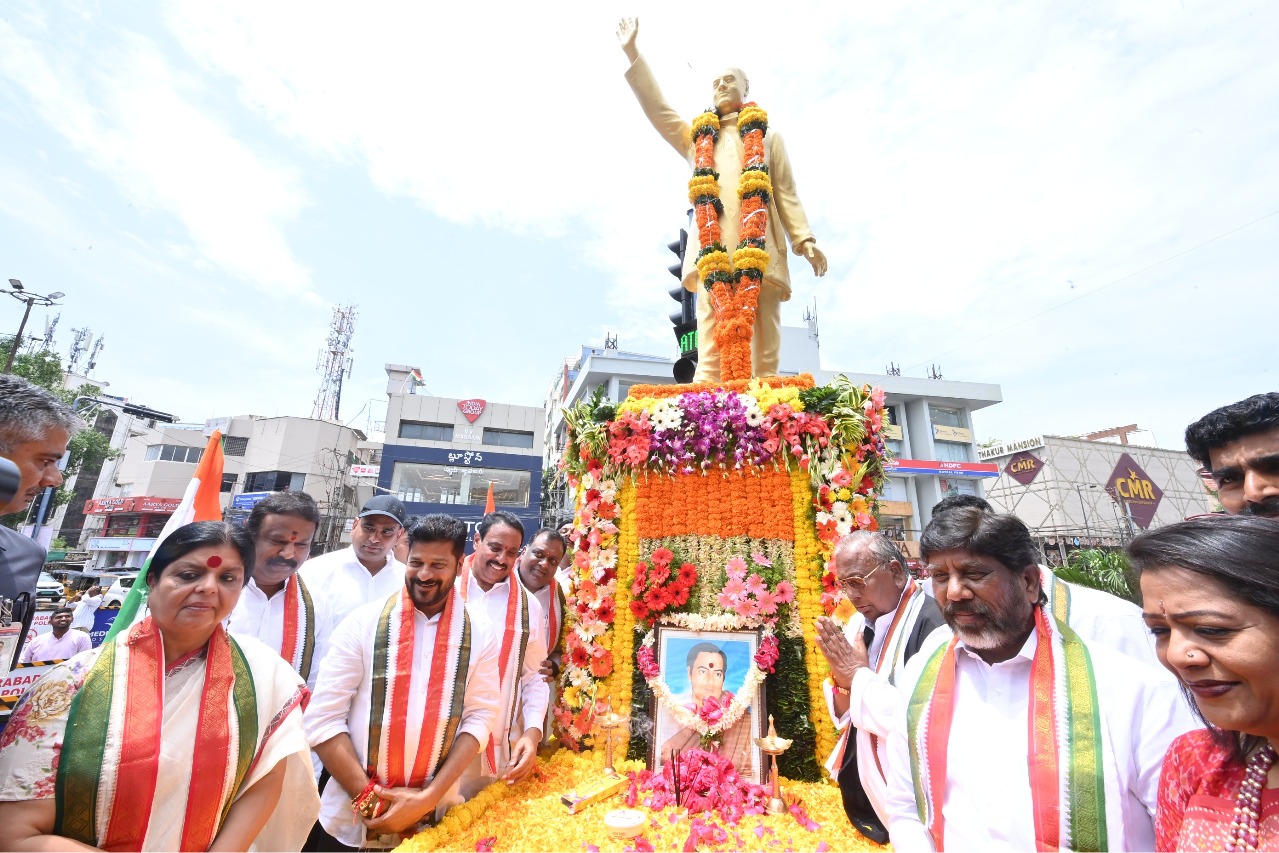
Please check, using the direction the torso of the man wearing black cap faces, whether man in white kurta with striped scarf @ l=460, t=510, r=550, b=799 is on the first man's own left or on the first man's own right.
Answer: on the first man's own left

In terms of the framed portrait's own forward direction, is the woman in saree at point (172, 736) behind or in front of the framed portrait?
in front

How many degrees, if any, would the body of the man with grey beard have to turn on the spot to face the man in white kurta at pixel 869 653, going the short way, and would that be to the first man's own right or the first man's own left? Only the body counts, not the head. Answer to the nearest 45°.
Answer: approximately 90° to the first man's own right

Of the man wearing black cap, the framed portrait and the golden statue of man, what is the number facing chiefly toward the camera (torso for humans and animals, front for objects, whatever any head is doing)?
3

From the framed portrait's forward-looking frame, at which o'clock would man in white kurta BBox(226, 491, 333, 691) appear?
The man in white kurta is roughly at 2 o'clock from the framed portrait.

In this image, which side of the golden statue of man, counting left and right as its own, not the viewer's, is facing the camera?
front

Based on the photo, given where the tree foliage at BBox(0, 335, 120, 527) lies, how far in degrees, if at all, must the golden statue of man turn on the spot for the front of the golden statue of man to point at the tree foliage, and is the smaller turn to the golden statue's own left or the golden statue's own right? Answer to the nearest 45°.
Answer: approximately 135° to the golden statue's own right

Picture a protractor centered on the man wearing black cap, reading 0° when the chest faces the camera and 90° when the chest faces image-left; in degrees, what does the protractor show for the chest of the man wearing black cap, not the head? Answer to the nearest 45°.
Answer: approximately 0°

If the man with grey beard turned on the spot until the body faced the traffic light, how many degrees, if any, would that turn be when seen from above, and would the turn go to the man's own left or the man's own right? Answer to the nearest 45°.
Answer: approximately 90° to the man's own right

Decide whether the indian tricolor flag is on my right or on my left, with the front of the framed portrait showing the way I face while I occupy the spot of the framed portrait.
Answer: on my right

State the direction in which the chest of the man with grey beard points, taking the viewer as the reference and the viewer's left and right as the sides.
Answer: facing the viewer and to the left of the viewer

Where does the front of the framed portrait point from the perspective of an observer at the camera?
facing the viewer
